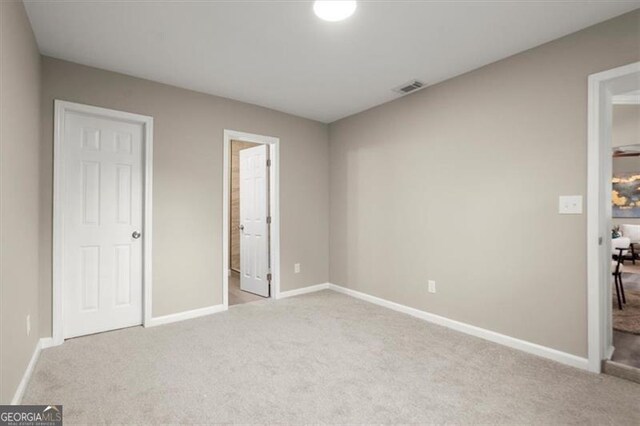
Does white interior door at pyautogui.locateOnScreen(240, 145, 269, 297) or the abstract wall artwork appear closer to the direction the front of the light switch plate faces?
the white interior door

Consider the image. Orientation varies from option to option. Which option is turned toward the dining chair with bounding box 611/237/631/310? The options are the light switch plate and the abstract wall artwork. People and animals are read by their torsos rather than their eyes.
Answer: the abstract wall artwork

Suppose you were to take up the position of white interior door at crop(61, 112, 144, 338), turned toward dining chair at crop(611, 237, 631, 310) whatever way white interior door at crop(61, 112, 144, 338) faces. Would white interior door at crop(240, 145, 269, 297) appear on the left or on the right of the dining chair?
left

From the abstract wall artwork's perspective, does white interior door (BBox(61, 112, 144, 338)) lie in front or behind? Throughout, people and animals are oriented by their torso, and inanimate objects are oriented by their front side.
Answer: in front

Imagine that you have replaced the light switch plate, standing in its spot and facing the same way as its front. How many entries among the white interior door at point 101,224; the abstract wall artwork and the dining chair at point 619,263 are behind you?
2

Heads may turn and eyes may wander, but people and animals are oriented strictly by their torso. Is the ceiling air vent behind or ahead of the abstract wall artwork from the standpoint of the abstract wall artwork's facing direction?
ahead

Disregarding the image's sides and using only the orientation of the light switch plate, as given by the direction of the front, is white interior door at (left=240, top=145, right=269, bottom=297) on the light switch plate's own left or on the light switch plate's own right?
on the light switch plate's own right

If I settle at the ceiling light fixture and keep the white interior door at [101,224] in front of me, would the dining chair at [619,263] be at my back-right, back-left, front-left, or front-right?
back-right

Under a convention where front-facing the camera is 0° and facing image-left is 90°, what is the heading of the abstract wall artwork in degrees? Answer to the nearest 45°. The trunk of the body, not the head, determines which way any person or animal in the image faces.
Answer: approximately 0°
